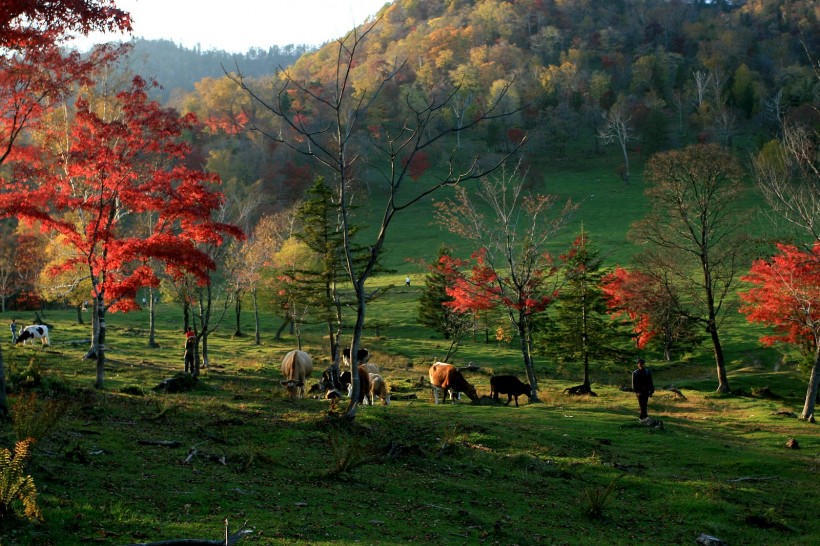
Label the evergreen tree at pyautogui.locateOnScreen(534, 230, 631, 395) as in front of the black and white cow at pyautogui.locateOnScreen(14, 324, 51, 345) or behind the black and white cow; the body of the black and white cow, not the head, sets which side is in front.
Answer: behind

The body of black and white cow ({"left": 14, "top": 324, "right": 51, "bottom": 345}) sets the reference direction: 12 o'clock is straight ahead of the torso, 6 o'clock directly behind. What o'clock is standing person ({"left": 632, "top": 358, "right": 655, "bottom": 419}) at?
The standing person is roughly at 8 o'clock from the black and white cow.

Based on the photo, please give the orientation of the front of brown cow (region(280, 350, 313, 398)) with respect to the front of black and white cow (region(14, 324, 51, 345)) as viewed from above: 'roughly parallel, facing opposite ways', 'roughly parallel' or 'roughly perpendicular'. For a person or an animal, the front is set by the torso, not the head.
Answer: roughly perpendicular

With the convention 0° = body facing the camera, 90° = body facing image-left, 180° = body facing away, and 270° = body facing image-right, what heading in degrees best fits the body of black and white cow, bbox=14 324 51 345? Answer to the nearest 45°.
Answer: approximately 90°

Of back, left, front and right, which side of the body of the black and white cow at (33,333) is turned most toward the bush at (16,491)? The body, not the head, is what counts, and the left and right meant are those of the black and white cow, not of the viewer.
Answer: left

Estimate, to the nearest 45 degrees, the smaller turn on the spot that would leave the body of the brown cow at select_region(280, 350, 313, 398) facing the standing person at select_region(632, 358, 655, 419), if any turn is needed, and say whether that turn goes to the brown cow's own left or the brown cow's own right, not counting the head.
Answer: approximately 45° to the brown cow's own left

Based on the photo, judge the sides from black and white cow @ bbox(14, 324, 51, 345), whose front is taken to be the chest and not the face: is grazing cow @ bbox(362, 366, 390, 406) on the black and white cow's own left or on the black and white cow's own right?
on the black and white cow's own left

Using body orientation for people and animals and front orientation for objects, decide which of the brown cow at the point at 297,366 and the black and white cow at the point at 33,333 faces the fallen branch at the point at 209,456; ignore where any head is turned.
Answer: the brown cow

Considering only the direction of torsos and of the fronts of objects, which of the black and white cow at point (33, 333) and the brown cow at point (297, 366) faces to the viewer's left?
the black and white cow

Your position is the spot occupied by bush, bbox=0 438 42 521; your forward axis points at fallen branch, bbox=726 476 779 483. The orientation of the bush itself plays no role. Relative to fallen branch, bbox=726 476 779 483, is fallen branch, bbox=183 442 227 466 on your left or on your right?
left
